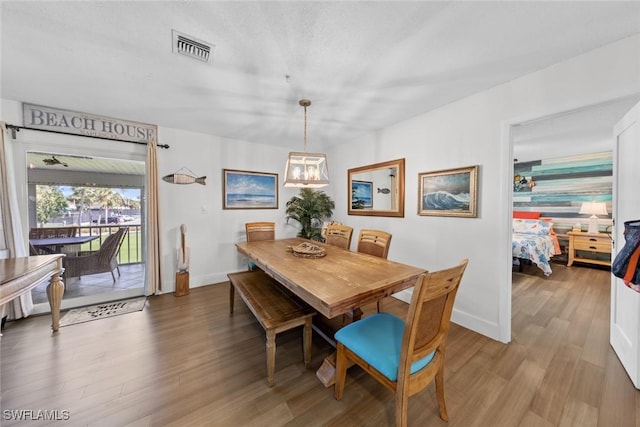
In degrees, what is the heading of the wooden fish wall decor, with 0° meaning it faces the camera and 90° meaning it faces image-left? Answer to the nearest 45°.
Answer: approximately 90°

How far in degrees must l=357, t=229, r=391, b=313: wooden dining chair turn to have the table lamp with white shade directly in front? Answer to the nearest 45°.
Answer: approximately 180°

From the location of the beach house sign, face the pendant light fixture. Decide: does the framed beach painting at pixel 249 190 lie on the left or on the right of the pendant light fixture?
left

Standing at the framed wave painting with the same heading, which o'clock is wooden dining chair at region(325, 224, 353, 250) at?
The wooden dining chair is roughly at 1 o'clock from the framed wave painting.

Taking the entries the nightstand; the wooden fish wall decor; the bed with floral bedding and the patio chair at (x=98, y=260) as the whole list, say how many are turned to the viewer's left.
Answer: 2

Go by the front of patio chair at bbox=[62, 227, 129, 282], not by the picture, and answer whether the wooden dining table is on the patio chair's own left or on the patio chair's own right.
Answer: on the patio chair's own left

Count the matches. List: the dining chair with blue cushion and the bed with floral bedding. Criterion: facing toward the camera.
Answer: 1

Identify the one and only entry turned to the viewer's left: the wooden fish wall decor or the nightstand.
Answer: the wooden fish wall decor

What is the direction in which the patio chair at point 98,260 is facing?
to the viewer's left

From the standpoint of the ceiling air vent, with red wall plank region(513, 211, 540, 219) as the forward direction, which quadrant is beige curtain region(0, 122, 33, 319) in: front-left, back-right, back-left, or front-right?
back-left

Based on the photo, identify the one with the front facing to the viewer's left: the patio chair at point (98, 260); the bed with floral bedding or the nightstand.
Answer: the patio chair
